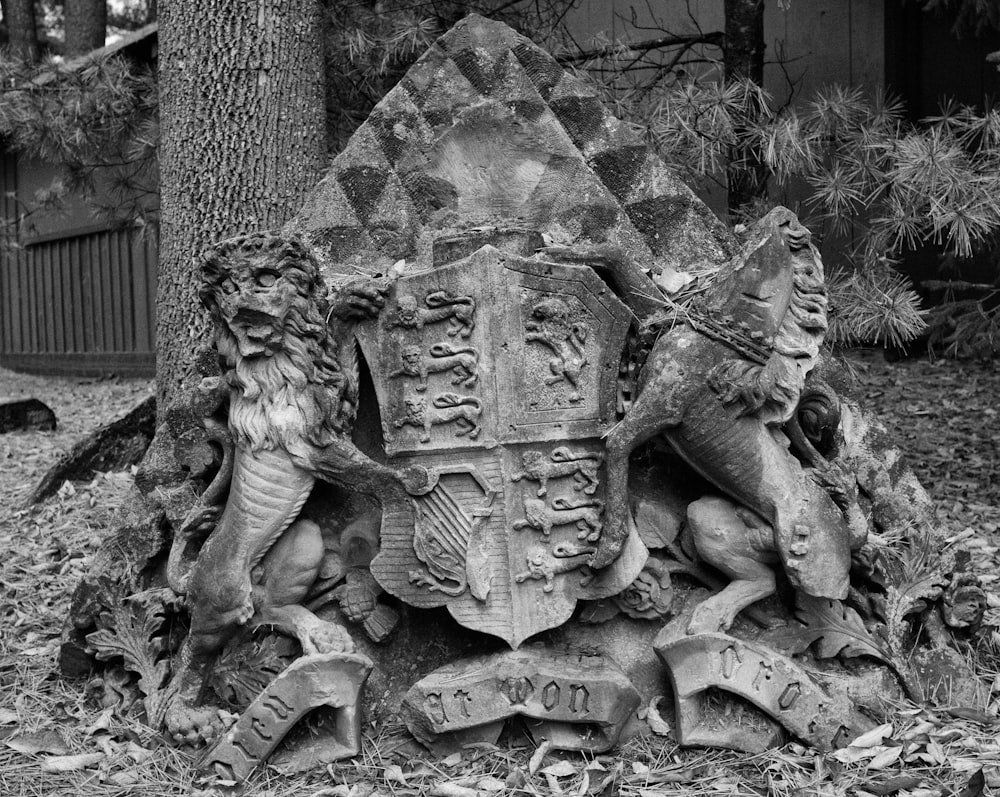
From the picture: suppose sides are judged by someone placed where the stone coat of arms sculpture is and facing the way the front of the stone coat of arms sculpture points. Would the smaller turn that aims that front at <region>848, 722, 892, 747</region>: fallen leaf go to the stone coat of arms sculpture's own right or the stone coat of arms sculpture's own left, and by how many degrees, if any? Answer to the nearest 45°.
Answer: approximately 90° to the stone coat of arms sculpture's own left

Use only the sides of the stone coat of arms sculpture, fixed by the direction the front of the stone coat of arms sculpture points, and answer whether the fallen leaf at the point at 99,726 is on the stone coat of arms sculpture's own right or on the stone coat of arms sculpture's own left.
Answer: on the stone coat of arms sculpture's own right

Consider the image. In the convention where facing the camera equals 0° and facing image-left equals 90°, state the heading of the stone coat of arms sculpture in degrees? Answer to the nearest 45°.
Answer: approximately 0°

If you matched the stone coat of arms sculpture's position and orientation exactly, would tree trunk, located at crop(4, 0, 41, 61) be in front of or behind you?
behind

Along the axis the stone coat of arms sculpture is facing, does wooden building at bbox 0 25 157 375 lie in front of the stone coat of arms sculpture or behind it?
behind

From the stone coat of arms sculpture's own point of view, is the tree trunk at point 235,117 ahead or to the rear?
to the rear

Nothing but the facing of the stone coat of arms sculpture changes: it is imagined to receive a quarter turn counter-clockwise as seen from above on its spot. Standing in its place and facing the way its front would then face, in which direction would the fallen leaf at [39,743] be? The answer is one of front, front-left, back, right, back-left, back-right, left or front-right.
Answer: back
